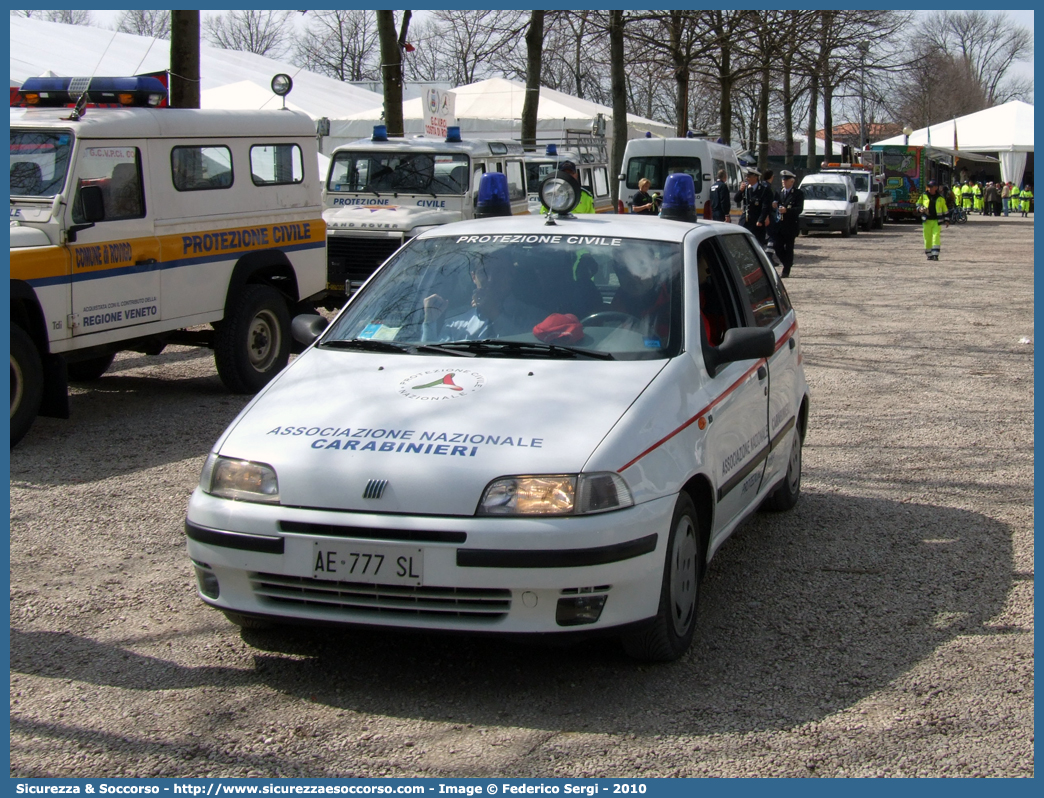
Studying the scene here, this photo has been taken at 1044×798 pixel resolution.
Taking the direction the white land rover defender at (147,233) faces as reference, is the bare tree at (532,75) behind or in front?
behind

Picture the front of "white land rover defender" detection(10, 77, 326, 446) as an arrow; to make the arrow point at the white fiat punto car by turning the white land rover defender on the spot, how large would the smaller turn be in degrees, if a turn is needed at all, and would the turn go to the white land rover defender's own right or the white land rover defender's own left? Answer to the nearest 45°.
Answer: approximately 45° to the white land rover defender's own left

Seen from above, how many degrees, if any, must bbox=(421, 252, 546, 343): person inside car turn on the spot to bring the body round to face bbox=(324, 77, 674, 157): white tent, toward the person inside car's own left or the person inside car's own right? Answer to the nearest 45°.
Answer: approximately 135° to the person inside car's own right

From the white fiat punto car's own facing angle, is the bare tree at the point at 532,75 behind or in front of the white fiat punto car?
behind

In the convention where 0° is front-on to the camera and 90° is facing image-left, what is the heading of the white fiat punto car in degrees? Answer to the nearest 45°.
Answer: approximately 45°

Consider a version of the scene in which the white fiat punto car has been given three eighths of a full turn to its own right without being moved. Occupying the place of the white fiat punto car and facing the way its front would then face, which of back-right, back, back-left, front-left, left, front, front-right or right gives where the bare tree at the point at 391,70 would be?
front

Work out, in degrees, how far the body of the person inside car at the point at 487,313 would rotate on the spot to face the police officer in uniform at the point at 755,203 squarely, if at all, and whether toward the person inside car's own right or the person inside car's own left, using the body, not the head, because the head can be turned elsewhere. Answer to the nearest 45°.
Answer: approximately 135° to the person inside car's own right
